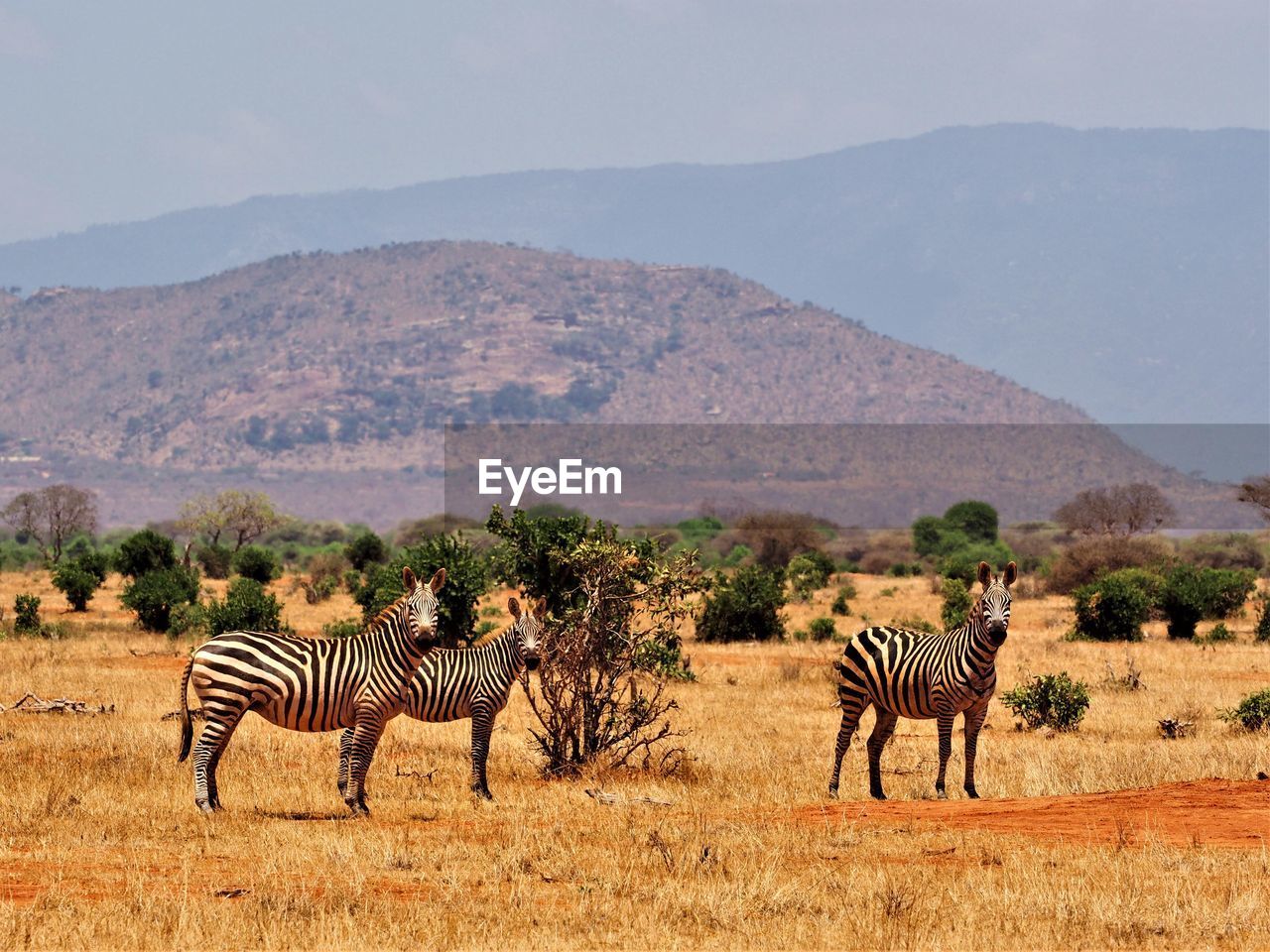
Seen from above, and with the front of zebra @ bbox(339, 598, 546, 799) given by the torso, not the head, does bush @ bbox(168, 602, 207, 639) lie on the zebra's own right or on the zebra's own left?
on the zebra's own left

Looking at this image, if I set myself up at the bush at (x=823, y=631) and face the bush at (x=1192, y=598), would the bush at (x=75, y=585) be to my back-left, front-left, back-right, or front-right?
back-left

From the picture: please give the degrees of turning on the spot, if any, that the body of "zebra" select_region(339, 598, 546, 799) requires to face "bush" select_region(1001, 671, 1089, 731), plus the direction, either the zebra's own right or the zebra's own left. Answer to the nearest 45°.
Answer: approximately 45° to the zebra's own left

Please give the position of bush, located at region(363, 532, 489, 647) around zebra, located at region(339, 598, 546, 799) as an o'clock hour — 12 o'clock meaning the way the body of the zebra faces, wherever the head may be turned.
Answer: The bush is roughly at 9 o'clock from the zebra.

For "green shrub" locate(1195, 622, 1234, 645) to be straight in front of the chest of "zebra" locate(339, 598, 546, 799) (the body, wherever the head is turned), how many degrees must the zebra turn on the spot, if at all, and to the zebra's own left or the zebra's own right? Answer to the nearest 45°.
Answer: approximately 45° to the zebra's own left

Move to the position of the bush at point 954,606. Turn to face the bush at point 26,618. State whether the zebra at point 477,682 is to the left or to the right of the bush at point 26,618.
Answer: left

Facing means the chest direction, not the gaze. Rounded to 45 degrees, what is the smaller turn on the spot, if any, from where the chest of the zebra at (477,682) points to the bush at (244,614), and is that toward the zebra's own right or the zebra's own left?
approximately 90° to the zebra's own left

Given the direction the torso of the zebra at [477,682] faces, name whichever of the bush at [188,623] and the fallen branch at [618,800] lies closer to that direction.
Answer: the fallen branch

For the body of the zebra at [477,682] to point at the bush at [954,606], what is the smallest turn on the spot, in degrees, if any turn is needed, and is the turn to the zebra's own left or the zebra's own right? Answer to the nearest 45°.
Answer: approximately 45° to the zebra's own left

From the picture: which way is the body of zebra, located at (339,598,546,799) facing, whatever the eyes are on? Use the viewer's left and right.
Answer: facing to the right of the viewer
